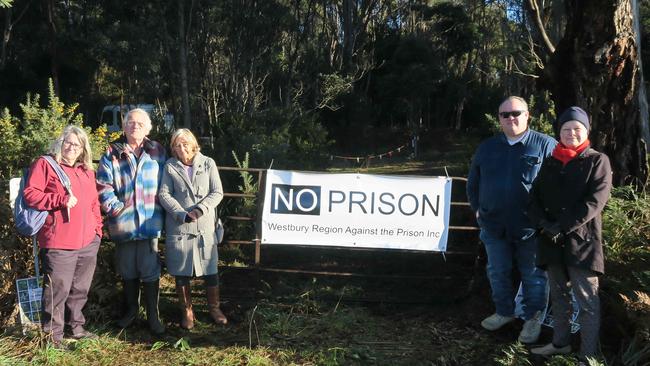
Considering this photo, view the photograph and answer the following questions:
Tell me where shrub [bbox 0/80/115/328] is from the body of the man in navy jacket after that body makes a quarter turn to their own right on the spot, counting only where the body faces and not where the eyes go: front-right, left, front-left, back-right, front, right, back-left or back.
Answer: front

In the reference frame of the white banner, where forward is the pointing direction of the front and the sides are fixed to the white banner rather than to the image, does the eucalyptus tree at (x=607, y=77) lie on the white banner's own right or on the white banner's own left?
on the white banner's own left

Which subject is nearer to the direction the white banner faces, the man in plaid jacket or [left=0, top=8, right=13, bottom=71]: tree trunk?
the man in plaid jacket

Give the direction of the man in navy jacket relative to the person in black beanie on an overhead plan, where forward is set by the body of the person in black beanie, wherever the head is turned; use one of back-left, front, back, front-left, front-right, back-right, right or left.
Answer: right

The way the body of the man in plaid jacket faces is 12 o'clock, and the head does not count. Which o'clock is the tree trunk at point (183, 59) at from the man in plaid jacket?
The tree trunk is roughly at 6 o'clock from the man in plaid jacket.

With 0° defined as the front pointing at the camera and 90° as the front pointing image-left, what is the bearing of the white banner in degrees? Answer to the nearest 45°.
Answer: approximately 0°

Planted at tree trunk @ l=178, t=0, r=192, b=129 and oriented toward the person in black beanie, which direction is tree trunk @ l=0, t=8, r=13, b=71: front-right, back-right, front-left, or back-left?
back-right

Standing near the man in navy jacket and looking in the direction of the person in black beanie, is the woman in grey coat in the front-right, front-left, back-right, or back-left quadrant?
back-right

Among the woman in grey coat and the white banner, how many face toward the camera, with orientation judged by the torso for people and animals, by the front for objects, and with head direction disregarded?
2

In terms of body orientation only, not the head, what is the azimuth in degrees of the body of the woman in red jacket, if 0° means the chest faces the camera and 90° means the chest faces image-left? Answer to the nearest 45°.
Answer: approximately 315°

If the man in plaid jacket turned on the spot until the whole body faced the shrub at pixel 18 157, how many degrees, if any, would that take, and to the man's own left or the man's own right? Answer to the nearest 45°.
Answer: approximately 135° to the man's own right

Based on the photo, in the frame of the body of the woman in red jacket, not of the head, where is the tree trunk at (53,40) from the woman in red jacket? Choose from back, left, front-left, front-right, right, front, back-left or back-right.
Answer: back-left

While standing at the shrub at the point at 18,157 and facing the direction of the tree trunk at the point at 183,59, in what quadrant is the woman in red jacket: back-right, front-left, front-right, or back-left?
back-right
